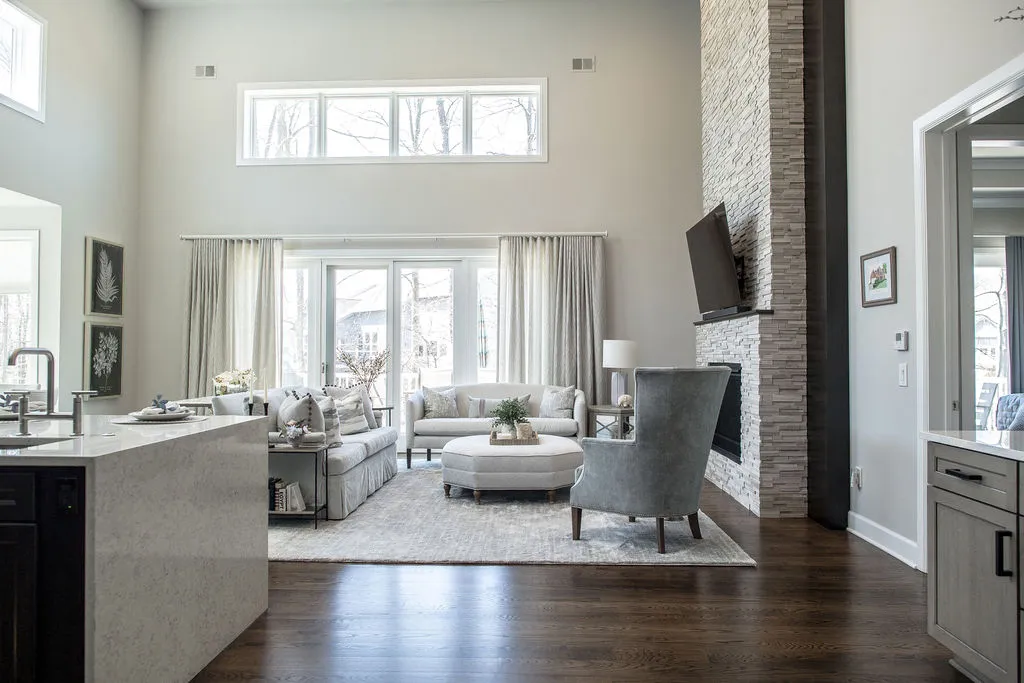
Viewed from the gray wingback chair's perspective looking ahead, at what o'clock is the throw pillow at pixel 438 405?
The throw pillow is roughly at 12 o'clock from the gray wingback chair.

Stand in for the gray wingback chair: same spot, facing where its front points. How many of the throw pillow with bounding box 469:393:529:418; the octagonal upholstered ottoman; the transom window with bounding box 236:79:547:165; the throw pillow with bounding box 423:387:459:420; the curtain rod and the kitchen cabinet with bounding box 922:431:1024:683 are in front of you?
5

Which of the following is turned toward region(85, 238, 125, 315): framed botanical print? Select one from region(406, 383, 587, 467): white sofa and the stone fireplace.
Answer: the stone fireplace

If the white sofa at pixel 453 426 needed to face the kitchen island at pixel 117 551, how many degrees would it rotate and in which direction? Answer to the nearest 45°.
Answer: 0° — it already faces it

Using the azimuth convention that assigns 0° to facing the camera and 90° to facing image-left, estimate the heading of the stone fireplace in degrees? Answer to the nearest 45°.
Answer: approximately 90°

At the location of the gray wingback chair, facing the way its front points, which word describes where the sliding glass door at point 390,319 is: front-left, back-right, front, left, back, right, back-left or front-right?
front

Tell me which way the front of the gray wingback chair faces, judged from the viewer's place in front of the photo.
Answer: facing away from the viewer and to the left of the viewer

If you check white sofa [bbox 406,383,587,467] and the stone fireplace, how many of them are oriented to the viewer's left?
1

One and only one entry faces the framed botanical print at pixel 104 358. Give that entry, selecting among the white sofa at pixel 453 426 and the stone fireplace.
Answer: the stone fireplace

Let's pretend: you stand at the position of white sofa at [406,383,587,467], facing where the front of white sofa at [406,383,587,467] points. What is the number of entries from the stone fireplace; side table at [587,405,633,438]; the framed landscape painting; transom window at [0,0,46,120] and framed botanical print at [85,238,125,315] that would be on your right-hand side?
2

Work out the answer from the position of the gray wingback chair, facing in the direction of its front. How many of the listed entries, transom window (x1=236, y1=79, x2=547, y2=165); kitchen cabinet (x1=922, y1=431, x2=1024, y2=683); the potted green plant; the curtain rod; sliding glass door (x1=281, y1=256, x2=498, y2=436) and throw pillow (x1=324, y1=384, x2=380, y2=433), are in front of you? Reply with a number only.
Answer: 5

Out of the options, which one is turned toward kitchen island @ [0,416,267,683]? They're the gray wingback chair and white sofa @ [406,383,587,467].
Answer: the white sofa

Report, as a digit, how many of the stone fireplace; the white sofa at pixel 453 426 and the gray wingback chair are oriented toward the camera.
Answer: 1

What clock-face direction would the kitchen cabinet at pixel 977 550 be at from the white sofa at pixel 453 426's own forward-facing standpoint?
The kitchen cabinet is roughly at 11 o'clock from the white sofa.

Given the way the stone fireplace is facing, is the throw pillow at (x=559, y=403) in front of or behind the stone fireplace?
in front

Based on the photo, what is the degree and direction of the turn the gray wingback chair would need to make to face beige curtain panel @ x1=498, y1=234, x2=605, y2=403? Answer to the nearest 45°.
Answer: approximately 45° to its right

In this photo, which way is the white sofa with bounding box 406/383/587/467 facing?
toward the camera

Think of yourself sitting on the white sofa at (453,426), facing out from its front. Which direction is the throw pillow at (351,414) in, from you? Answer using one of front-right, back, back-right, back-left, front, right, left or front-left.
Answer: front-right
